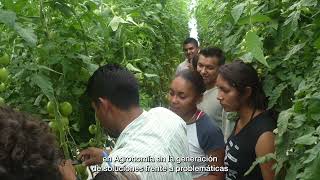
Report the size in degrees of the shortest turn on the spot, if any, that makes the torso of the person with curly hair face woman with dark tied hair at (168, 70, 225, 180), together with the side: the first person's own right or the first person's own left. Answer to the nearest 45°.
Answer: approximately 45° to the first person's own right

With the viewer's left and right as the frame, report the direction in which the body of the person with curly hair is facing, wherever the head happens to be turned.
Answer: facing away from the viewer

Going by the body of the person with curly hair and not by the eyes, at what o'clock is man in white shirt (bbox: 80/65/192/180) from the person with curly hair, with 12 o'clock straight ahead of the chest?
The man in white shirt is roughly at 1 o'clock from the person with curly hair.

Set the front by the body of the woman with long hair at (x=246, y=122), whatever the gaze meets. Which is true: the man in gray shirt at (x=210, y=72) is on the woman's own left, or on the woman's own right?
on the woman's own right

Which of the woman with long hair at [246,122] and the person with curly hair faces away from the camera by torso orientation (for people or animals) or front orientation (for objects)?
the person with curly hair

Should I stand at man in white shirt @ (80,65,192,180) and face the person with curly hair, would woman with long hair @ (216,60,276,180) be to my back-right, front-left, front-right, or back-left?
back-left

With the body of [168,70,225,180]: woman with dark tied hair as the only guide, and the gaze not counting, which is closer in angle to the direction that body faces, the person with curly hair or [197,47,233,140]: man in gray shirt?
the person with curly hair

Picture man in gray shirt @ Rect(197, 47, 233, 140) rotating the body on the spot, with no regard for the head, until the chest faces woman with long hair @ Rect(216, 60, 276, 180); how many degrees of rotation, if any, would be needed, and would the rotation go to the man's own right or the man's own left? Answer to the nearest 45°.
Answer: approximately 45° to the man's own left

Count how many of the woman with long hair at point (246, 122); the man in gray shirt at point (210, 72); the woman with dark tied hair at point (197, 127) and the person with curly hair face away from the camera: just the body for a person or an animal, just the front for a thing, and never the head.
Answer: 1
